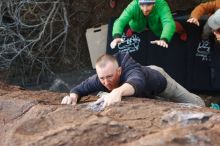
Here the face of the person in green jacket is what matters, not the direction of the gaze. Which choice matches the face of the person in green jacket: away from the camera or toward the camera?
toward the camera

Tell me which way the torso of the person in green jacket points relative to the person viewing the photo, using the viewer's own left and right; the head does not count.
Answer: facing the viewer

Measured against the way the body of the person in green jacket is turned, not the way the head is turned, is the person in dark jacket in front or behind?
in front
